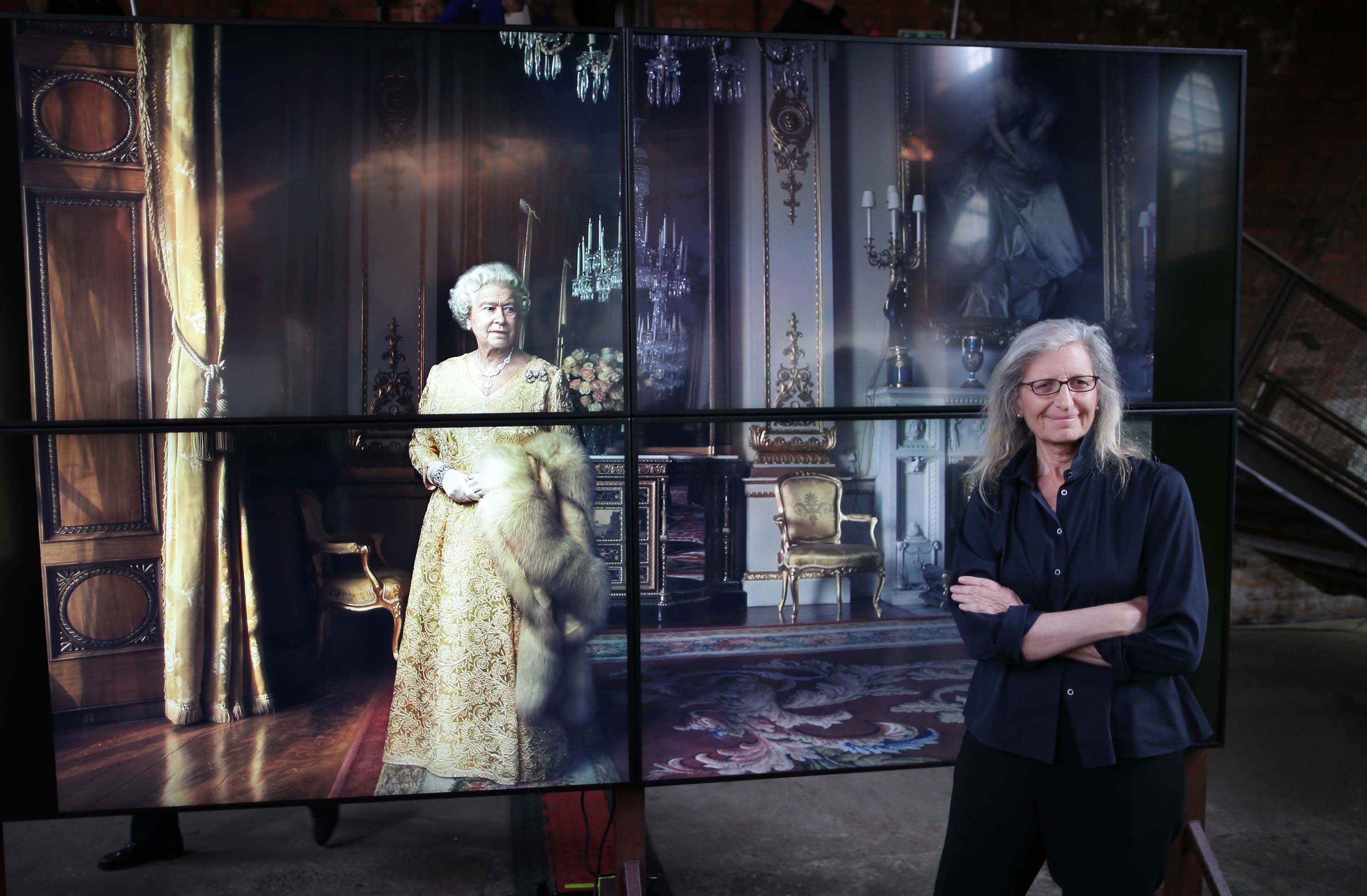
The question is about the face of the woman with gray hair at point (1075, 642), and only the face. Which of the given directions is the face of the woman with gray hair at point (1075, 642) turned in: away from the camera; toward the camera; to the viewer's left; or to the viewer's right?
toward the camera

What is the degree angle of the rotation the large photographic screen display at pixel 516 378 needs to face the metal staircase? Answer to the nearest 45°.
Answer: approximately 135° to its left

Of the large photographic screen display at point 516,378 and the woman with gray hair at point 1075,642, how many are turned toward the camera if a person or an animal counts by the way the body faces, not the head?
2

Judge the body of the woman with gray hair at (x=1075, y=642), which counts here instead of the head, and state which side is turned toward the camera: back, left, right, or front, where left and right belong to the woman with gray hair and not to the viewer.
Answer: front

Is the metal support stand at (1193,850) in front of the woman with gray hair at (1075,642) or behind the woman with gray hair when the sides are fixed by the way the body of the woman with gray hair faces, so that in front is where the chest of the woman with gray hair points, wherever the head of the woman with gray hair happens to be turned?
behind

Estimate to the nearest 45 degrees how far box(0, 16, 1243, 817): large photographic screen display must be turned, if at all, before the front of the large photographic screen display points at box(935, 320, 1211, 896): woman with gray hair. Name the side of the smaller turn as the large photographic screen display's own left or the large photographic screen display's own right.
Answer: approximately 45° to the large photographic screen display's own left

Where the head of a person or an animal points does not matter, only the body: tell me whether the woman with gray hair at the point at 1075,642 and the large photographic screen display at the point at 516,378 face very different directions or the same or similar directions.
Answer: same or similar directions
